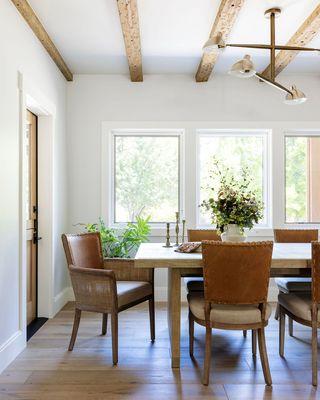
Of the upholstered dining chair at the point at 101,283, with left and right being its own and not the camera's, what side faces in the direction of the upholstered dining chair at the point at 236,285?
front

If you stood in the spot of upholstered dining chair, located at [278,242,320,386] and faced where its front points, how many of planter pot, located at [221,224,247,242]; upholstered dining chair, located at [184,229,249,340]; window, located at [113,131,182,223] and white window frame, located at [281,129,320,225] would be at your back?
0

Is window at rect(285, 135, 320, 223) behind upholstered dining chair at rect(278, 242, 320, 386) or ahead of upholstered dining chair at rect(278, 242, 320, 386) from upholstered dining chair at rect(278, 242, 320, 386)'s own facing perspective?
ahead

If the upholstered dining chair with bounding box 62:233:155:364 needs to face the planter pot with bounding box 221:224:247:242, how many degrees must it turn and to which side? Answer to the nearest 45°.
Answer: approximately 45° to its left

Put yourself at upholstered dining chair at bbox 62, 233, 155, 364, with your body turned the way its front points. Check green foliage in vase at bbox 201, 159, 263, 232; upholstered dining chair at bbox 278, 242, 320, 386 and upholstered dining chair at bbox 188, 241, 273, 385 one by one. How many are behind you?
0

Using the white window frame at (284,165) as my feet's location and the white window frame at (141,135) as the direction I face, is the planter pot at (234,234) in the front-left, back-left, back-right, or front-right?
front-left

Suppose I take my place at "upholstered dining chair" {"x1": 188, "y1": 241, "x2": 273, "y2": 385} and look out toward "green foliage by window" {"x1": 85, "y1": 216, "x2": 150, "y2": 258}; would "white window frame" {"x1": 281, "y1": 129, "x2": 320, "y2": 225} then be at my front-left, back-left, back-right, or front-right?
front-right

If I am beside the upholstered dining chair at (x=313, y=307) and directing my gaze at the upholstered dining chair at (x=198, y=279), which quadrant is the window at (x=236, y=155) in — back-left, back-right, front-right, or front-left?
front-right

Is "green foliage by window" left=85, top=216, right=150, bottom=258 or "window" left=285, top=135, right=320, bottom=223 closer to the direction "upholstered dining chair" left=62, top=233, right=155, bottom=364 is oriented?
the window

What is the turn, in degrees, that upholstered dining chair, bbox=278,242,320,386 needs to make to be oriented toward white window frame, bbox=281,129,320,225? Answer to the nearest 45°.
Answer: approximately 45° to its right

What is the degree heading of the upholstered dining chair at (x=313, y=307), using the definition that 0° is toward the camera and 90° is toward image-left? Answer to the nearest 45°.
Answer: approximately 135°

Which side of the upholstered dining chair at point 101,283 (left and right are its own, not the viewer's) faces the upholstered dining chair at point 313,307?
front

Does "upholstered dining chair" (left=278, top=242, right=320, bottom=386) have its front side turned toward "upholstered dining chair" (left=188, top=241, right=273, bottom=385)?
no

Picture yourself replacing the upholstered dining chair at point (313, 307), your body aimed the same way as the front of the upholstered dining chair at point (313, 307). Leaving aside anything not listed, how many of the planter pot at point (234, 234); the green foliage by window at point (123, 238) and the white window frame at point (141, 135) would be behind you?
0

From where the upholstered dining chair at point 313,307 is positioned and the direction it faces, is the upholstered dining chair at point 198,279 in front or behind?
in front

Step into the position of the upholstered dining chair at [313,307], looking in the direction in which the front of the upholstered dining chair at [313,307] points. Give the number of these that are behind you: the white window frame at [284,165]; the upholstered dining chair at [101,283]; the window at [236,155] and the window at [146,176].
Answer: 0

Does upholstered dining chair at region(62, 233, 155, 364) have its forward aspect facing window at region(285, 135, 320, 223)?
no

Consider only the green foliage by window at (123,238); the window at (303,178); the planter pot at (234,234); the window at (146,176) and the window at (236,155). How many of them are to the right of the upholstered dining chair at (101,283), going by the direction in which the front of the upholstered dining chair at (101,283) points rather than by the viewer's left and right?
0
